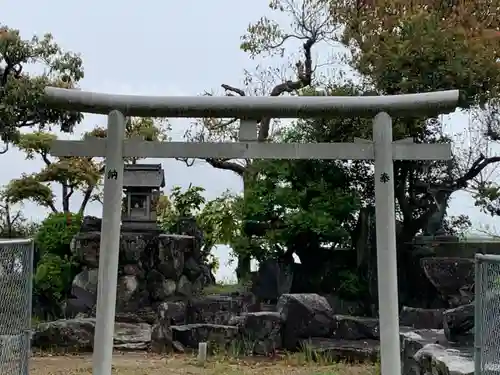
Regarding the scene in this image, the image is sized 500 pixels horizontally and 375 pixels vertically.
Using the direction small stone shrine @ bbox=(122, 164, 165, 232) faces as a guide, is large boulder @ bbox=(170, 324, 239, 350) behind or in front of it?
in front

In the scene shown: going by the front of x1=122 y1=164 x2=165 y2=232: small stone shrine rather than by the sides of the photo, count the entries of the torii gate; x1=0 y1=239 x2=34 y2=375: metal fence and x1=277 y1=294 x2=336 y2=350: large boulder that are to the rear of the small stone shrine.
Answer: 0

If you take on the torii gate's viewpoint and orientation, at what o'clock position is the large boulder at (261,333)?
The large boulder is roughly at 6 o'clock from the torii gate.

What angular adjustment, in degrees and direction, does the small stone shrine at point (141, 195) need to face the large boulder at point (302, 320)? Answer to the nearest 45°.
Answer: approximately 45° to its left

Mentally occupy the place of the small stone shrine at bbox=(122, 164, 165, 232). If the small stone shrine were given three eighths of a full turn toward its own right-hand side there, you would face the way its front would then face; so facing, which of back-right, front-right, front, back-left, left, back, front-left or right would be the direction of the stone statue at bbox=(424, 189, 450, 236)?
back-right

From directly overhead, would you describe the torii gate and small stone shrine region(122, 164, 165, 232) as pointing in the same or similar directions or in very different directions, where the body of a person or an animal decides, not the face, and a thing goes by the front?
same or similar directions

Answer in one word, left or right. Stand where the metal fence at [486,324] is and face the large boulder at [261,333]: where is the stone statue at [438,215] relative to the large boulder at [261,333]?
right

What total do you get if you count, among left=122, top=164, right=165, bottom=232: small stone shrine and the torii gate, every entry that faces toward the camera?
2

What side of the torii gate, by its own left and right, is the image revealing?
front

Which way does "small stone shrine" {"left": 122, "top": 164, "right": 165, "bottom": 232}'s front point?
toward the camera

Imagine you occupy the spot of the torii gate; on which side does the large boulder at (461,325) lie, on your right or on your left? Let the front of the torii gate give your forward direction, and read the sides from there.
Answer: on your left

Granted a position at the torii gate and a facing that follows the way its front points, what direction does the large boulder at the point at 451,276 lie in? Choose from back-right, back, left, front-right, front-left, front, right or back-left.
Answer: back-left
